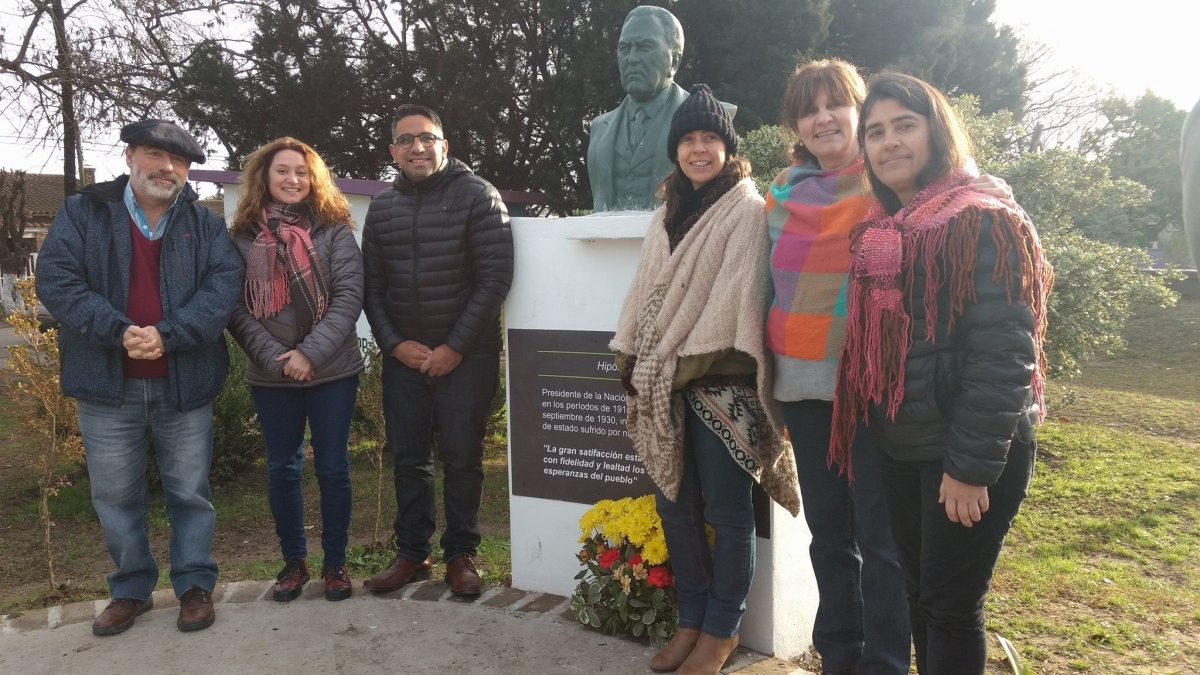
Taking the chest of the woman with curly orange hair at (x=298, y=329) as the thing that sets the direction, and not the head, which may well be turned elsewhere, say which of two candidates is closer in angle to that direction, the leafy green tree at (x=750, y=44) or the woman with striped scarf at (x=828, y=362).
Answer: the woman with striped scarf

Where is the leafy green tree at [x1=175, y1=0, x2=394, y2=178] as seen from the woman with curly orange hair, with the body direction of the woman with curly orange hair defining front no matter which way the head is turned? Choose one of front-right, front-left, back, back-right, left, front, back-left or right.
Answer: back

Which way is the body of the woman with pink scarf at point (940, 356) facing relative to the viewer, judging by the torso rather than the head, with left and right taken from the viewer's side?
facing the viewer and to the left of the viewer

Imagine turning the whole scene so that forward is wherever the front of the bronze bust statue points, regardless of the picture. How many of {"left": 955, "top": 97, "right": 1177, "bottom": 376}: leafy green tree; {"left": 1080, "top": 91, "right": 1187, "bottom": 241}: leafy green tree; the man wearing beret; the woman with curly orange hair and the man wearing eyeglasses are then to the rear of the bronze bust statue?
2

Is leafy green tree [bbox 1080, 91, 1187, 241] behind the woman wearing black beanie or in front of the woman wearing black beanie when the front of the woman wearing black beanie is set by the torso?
behind

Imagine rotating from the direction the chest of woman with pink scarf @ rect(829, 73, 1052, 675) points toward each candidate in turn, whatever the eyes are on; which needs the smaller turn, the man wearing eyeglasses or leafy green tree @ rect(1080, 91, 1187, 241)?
the man wearing eyeglasses

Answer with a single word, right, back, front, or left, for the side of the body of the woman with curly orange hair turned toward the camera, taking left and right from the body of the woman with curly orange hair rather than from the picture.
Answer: front

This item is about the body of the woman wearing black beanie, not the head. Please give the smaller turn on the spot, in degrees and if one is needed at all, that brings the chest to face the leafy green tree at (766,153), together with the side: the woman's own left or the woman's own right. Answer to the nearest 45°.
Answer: approximately 135° to the woman's own right

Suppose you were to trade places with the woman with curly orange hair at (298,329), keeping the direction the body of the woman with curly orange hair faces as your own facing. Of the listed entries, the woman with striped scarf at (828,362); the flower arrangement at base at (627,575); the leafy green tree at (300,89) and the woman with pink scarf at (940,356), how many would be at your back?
1

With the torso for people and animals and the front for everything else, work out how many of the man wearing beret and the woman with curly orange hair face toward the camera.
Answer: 2

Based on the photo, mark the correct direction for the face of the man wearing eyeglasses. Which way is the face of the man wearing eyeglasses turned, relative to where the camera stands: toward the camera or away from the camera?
toward the camera

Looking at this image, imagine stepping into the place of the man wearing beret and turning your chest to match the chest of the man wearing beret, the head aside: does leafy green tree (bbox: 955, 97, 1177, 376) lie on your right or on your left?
on your left

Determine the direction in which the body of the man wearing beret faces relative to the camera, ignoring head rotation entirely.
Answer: toward the camera
